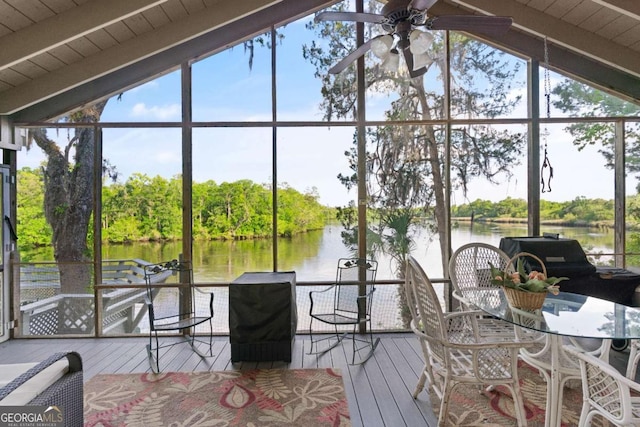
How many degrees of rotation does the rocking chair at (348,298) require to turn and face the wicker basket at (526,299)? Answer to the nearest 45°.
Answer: approximately 90° to its left

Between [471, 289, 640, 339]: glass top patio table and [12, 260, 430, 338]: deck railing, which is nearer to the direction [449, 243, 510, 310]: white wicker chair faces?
the glass top patio table

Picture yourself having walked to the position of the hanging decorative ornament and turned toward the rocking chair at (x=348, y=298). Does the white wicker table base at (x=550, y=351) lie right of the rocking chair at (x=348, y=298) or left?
left

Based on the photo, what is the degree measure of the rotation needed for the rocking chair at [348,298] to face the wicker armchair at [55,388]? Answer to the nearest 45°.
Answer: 0° — it already faces it

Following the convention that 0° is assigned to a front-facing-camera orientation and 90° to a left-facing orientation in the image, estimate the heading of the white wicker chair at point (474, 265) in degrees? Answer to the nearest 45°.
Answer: approximately 315°

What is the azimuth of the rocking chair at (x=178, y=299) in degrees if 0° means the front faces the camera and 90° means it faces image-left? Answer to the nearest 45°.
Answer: approximately 315°
